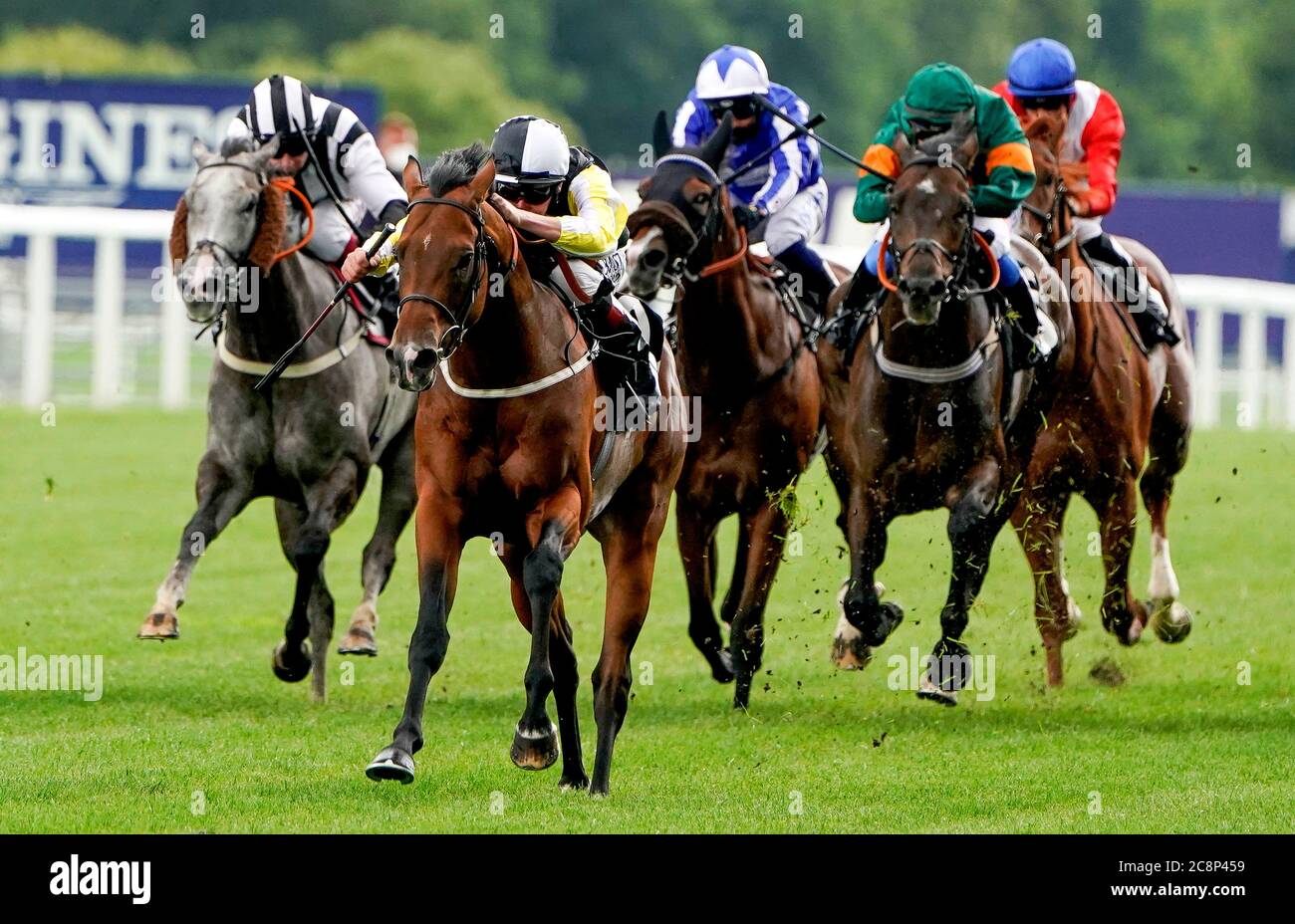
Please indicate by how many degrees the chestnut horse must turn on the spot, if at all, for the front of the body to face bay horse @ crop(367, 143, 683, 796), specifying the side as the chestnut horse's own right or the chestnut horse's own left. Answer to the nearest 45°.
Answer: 0° — it already faces it

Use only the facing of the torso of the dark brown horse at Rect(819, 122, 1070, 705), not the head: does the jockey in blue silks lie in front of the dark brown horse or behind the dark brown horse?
behind

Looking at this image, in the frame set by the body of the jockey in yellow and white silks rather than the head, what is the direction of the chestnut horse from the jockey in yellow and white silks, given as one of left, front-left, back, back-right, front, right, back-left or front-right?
back

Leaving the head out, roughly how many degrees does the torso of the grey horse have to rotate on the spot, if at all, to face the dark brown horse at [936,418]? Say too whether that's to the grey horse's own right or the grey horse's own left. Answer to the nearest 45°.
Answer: approximately 90° to the grey horse's own left

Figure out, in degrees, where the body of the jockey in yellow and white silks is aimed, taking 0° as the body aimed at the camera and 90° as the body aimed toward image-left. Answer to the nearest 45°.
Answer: approximately 45°

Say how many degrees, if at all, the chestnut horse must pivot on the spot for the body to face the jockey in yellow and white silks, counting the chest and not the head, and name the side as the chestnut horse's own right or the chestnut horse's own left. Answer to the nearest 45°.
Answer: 0° — it already faces them
